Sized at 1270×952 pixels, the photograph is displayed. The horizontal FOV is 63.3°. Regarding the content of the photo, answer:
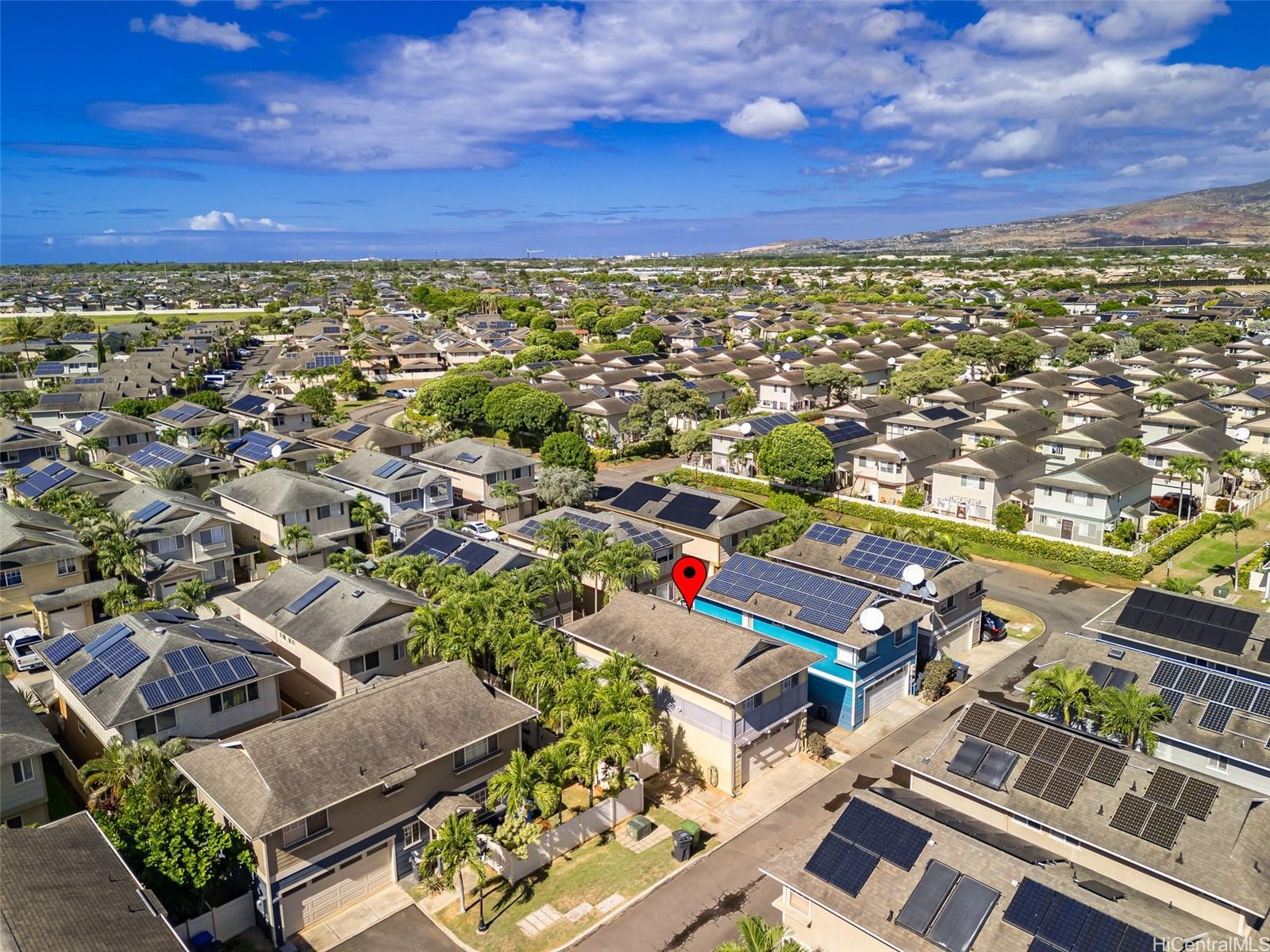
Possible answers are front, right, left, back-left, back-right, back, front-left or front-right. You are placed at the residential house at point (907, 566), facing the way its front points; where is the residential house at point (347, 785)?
right

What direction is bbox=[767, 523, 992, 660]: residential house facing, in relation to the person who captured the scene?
facing the viewer and to the right of the viewer

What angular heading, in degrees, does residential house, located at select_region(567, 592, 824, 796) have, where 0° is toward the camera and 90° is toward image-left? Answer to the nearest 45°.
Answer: approximately 315°

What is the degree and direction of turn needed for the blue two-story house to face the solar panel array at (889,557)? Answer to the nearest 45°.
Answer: approximately 135° to its left

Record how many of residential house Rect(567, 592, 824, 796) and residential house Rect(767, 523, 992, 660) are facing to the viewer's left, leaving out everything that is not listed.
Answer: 0
